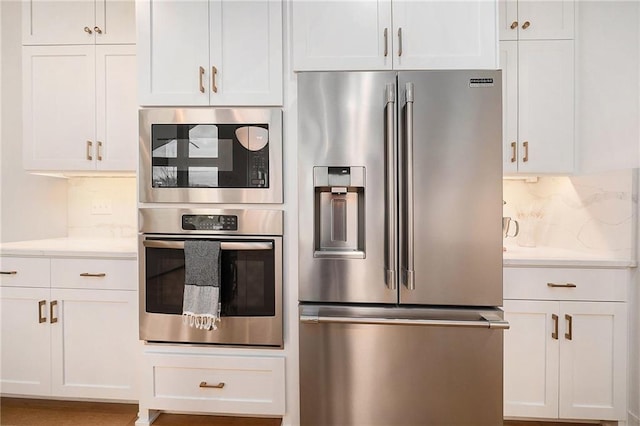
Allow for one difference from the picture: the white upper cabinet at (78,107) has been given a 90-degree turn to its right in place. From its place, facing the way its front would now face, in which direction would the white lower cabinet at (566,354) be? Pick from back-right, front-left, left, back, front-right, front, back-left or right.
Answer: back-left

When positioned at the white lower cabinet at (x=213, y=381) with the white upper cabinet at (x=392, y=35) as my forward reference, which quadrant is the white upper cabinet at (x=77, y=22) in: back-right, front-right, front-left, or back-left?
back-left

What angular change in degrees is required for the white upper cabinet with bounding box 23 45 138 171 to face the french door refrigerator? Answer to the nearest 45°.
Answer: approximately 45° to its left

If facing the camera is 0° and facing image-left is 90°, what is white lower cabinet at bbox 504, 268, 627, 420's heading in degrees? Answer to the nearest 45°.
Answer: approximately 0°

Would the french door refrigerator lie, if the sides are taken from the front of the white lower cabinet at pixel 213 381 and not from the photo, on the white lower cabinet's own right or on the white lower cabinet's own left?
on the white lower cabinet's own left

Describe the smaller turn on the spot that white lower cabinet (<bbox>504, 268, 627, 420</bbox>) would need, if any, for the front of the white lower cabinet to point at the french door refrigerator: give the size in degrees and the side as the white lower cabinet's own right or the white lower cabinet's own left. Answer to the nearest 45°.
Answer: approximately 45° to the white lower cabinet's own right

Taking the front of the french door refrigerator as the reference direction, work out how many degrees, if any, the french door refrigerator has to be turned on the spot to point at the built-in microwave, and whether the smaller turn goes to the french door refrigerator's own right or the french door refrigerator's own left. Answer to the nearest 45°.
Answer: approximately 90° to the french door refrigerator's own right

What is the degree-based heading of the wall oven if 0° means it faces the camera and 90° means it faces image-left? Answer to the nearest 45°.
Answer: approximately 0°

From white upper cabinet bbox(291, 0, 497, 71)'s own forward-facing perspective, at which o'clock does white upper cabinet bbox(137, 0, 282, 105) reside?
white upper cabinet bbox(137, 0, 282, 105) is roughly at 3 o'clock from white upper cabinet bbox(291, 0, 497, 71).
